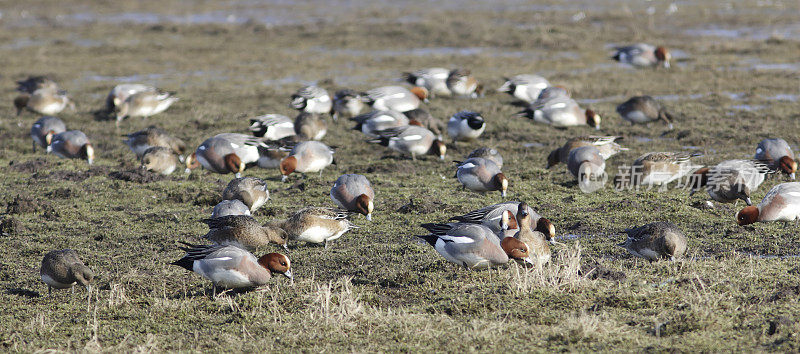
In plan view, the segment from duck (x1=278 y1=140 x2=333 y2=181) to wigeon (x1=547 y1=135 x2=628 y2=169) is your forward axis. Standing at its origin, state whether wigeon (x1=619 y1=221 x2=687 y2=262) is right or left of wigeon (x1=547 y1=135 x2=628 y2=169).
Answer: right

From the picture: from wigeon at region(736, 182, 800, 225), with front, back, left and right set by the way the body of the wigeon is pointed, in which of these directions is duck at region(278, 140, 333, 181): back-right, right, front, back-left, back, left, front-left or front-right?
front

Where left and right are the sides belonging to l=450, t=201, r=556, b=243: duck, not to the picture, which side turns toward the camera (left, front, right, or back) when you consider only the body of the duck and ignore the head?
right

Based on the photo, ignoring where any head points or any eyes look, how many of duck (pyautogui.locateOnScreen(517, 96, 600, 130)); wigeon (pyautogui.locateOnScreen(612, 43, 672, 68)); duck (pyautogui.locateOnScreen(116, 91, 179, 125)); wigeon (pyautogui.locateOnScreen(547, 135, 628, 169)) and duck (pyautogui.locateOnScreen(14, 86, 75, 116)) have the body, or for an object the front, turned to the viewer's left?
3

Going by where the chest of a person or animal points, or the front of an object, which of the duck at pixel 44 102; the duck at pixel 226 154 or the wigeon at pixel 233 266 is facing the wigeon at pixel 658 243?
the wigeon at pixel 233 266

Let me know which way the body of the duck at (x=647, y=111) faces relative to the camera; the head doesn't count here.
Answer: to the viewer's right

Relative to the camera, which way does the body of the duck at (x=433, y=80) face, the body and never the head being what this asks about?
to the viewer's right

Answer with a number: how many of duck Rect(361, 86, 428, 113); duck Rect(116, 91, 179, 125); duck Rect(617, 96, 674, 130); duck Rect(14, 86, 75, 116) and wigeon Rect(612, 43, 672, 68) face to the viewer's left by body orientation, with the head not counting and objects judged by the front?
2

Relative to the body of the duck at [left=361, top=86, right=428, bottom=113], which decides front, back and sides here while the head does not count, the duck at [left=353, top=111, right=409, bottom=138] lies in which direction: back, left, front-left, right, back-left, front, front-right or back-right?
right

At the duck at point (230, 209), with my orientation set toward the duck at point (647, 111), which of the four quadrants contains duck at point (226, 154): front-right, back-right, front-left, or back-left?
front-left

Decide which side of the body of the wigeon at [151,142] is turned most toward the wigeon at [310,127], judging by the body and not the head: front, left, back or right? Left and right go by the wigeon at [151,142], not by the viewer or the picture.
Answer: front

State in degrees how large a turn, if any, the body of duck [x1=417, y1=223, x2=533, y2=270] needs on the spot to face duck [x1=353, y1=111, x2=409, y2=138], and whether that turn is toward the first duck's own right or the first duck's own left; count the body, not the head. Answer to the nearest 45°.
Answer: approximately 90° to the first duck's own left
